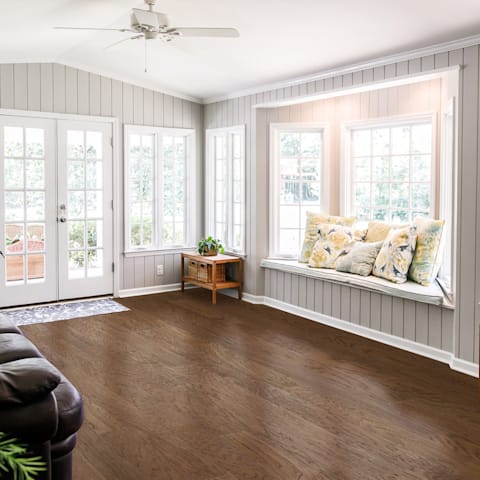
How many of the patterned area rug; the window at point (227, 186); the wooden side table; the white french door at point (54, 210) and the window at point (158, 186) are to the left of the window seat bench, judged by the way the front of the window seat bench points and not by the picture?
0

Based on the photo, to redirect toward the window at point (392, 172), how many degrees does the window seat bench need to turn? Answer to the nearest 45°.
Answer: approximately 135° to its right

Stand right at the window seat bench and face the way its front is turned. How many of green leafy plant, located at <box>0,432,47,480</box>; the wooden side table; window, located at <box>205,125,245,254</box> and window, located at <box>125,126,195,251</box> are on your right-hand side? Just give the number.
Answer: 3

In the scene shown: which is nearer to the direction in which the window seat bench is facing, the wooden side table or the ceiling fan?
the ceiling fan

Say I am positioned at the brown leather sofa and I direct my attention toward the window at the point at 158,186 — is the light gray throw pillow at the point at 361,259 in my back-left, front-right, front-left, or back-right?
front-right

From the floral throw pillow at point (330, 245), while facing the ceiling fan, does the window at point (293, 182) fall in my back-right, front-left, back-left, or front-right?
back-right

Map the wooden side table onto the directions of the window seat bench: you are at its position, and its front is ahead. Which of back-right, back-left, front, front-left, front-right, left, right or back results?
right

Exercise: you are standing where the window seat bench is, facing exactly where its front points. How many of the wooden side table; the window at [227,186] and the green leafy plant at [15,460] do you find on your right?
2

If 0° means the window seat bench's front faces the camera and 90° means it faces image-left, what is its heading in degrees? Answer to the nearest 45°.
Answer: approximately 45°

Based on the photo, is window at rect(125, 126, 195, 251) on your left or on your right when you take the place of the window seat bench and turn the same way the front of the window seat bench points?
on your right

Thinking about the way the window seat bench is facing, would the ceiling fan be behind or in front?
in front
